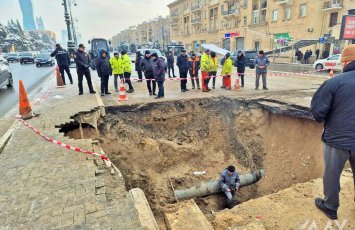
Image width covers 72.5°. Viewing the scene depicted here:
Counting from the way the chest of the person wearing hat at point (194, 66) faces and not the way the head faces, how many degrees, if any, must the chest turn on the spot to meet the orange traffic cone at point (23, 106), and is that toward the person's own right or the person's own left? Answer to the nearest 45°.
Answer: approximately 45° to the person's own right

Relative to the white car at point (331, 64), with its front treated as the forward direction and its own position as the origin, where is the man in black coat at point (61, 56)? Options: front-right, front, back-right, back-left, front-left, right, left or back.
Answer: front-left

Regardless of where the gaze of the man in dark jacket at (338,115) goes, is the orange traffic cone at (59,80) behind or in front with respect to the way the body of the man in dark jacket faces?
in front

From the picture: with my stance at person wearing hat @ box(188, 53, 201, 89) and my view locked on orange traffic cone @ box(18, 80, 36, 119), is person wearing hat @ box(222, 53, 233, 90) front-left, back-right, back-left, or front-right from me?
back-left

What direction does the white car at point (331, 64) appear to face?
to the viewer's left

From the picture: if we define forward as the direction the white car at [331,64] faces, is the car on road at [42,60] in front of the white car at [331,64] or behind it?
in front

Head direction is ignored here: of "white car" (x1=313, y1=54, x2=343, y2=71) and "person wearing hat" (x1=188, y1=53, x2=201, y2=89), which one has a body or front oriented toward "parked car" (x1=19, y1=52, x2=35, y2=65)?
the white car

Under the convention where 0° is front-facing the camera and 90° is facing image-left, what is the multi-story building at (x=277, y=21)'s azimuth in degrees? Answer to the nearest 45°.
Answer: approximately 45°

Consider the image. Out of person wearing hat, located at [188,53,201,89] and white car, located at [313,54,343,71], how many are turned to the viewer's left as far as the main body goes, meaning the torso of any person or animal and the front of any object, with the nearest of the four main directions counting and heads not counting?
1
